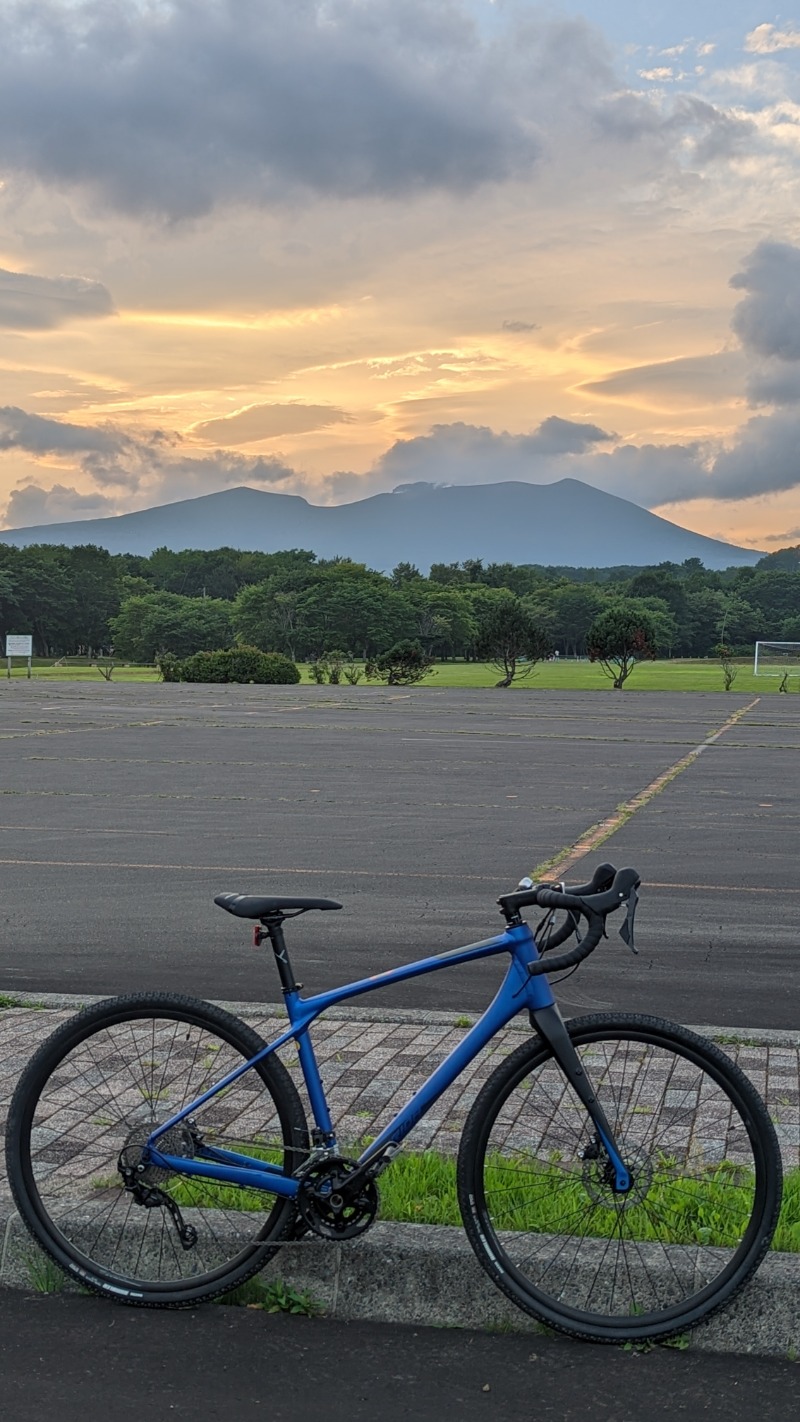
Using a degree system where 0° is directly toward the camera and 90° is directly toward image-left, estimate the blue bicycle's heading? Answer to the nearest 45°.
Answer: approximately 270°

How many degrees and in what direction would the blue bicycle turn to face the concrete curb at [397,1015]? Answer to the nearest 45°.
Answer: approximately 90° to its left
